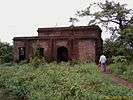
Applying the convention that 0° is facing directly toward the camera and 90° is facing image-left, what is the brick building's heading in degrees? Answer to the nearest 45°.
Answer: approximately 0°

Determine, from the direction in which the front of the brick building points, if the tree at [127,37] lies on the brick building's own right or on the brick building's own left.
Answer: on the brick building's own left

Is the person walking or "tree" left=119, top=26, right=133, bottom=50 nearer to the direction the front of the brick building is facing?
the person walking
